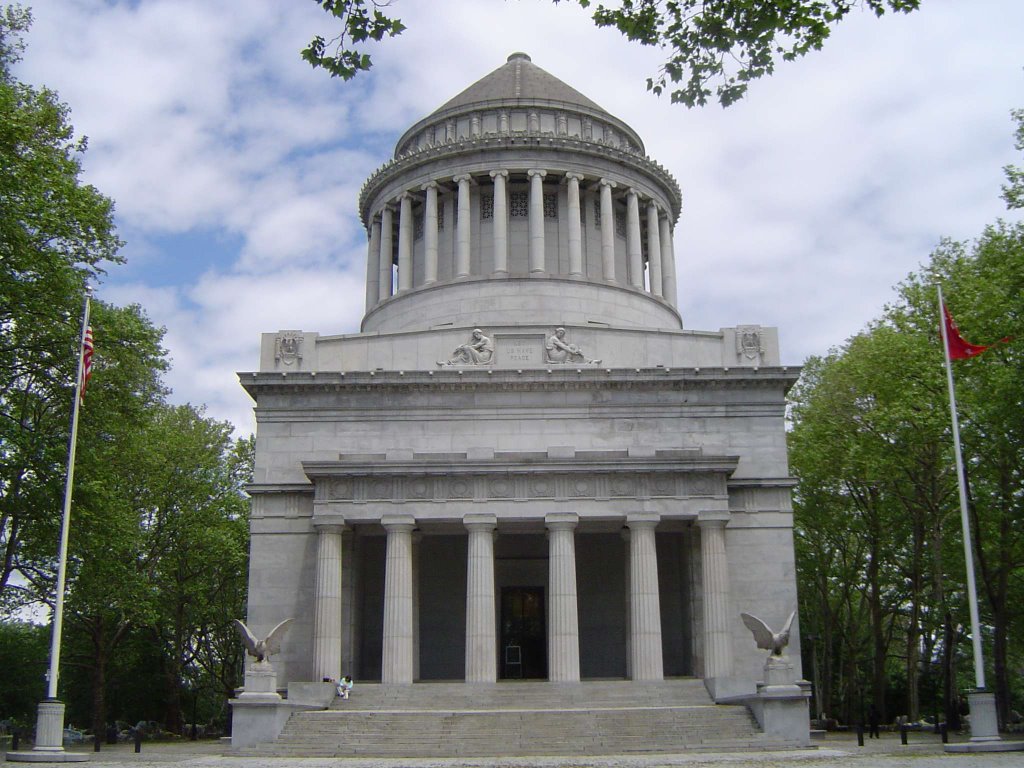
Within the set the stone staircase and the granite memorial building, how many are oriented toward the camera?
2

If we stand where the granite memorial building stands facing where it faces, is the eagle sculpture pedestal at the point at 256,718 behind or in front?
in front

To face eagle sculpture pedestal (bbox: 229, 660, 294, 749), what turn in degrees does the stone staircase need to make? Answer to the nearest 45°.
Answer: approximately 90° to its right

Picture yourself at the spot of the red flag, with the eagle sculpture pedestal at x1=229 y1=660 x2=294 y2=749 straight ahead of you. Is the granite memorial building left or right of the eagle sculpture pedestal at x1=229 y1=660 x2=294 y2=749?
right

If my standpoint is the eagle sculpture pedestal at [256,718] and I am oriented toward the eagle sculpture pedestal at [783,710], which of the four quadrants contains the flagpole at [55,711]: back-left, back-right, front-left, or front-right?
back-right

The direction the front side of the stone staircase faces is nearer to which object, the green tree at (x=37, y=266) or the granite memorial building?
the green tree

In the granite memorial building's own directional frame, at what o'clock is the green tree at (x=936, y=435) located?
The green tree is roughly at 9 o'clock from the granite memorial building.

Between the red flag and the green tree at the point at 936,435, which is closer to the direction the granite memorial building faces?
the red flag

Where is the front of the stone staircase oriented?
toward the camera

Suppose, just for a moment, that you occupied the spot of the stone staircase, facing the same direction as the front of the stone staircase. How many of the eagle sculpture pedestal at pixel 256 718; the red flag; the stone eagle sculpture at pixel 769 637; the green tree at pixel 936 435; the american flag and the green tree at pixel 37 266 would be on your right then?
3

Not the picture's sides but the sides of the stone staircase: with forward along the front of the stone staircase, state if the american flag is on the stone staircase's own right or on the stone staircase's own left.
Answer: on the stone staircase's own right
